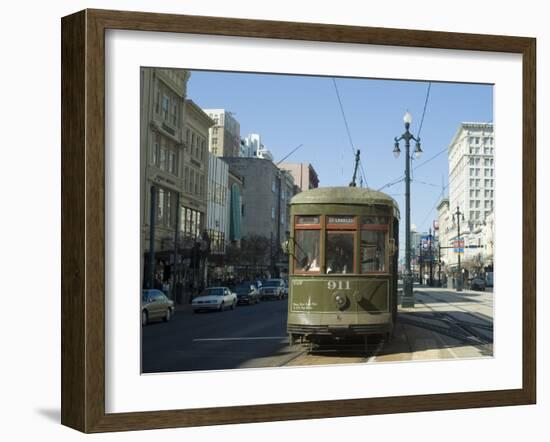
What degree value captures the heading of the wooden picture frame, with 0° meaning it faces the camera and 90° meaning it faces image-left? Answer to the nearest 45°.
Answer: approximately 315°
